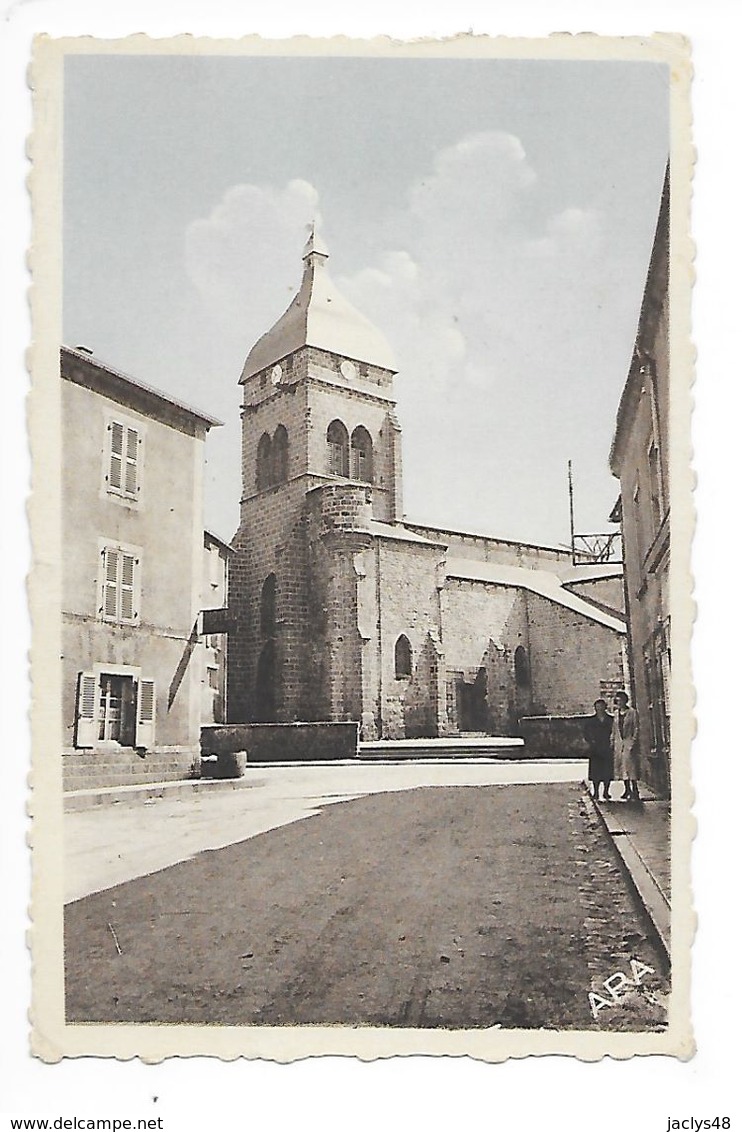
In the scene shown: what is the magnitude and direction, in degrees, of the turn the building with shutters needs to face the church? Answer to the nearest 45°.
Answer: approximately 45° to its left

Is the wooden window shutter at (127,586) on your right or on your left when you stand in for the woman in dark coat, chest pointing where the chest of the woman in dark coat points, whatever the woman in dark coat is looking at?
on your right

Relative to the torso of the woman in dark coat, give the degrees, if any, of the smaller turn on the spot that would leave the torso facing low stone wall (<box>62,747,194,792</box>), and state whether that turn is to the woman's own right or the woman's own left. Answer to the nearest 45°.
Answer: approximately 90° to the woman's own right

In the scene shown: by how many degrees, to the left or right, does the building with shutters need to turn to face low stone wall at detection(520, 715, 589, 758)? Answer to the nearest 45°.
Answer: approximately 45° to its left

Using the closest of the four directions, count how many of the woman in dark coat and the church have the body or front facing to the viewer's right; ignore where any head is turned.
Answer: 0

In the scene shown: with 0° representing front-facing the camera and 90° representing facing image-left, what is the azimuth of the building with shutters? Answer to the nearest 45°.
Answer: approximately 315°
